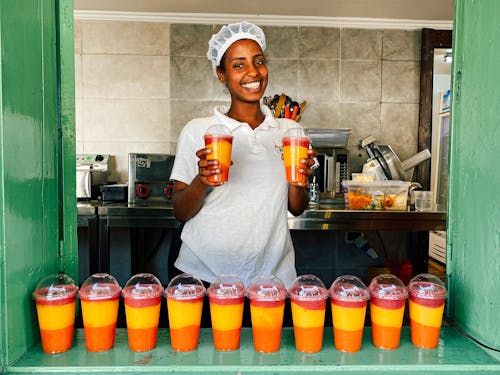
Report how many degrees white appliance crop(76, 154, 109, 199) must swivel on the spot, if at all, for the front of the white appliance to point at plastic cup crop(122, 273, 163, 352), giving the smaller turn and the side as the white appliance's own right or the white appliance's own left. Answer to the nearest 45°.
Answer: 0° — it already faces it

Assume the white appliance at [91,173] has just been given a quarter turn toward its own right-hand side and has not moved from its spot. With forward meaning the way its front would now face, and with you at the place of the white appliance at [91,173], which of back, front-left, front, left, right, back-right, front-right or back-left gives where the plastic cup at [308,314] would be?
left

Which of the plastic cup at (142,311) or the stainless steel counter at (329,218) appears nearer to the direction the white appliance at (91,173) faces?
the plastic cup

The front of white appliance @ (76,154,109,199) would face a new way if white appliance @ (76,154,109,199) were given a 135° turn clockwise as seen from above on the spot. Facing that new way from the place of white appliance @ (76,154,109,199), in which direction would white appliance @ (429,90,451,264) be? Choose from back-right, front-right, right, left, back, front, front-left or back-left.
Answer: back-right

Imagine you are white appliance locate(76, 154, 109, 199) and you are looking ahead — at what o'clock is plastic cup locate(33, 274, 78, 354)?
The plastic cup is roughly at 12 o'clock from the white appliance.

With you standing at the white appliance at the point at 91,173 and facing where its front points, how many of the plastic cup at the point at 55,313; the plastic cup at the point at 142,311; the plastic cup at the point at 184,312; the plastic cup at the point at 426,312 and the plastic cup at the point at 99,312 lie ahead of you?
5

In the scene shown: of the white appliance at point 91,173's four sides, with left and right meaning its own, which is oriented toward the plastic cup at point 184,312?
front

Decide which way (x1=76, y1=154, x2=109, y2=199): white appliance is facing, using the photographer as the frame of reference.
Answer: facing the viewer

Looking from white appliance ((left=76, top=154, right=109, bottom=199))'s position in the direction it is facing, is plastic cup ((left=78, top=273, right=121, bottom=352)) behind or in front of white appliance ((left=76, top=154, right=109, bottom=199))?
in front

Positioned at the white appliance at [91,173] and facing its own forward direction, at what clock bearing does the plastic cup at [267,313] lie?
The plastic cup is roughly at 12 o'clock from the white appliance.

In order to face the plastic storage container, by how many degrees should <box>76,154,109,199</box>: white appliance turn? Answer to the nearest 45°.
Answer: approximately 45° to its left

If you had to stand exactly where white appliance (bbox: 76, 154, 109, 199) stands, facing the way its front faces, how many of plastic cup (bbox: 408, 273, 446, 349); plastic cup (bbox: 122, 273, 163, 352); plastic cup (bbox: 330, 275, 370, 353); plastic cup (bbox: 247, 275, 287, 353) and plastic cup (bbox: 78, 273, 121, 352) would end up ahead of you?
5

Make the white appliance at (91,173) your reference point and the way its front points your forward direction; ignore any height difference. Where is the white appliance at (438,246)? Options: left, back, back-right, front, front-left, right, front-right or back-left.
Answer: left

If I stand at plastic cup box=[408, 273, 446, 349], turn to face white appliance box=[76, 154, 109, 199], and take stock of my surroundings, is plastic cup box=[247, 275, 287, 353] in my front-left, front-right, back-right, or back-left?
front-left

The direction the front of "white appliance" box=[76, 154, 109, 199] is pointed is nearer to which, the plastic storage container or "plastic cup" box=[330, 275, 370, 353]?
the plastic cup

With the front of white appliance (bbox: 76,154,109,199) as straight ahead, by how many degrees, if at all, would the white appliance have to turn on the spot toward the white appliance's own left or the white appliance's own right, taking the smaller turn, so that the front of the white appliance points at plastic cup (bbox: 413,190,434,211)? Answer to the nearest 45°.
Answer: approximately 45° to the white appliance's own left
